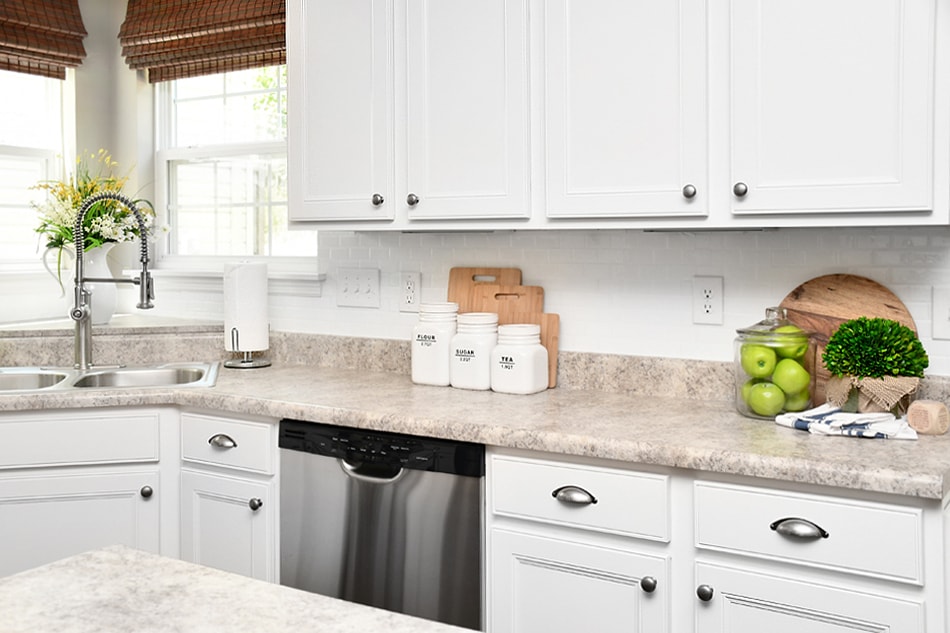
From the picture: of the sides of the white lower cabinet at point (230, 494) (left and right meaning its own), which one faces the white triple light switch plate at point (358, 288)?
back

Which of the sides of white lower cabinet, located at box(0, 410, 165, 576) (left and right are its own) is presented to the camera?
front

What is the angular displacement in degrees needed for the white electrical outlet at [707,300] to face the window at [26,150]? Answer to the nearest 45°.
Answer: approximately 90° to its right

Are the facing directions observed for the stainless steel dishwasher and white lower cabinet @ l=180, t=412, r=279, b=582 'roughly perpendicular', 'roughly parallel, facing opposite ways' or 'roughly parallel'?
roughly parallel

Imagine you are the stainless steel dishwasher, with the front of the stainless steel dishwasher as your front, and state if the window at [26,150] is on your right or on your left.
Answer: on your right

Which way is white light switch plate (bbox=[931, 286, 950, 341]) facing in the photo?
toward the camera

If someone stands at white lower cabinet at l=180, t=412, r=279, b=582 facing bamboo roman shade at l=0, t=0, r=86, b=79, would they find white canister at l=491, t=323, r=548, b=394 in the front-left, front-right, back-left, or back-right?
back-right

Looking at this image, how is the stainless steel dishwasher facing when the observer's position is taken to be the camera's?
facing the viewer and to the left of the viewer

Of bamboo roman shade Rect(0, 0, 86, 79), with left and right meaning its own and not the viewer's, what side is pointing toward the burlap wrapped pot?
front

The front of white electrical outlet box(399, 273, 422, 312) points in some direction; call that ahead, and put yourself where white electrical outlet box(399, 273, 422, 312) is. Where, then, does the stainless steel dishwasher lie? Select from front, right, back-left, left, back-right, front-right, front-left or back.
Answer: front
